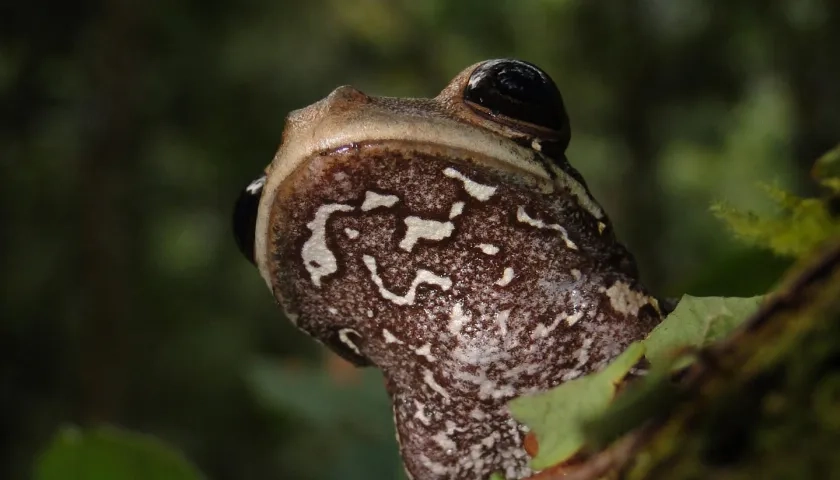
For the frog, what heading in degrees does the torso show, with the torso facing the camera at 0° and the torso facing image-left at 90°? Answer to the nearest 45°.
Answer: approximately 45°
